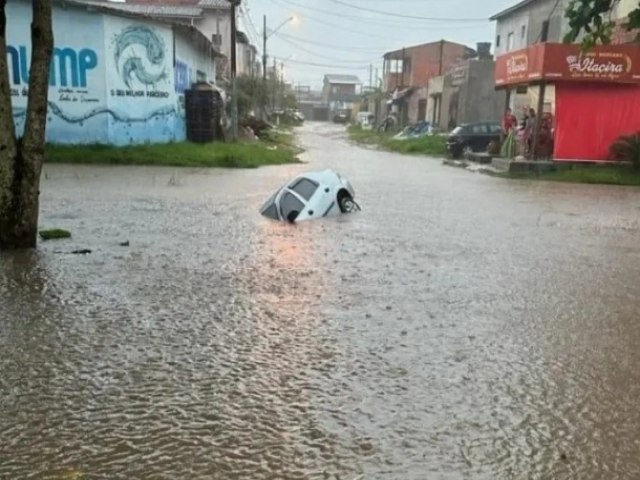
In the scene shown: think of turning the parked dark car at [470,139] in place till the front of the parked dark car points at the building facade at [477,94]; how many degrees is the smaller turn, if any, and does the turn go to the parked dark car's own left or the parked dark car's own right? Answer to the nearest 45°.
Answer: approximately 135° to the parked dark car's own right

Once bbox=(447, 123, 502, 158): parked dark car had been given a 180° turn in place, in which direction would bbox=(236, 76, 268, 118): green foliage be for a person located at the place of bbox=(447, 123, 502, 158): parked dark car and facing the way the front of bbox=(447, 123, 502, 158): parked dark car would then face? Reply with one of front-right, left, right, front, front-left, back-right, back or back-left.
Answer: left

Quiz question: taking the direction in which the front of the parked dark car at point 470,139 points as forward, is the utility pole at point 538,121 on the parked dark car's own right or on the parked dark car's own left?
on the parked dark car's own left

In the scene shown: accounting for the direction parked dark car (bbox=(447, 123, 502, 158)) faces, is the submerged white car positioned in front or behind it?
in front

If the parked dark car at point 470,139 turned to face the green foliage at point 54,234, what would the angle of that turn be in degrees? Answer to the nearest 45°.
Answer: approximately 45° to its left

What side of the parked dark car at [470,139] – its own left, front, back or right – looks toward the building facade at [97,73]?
front
